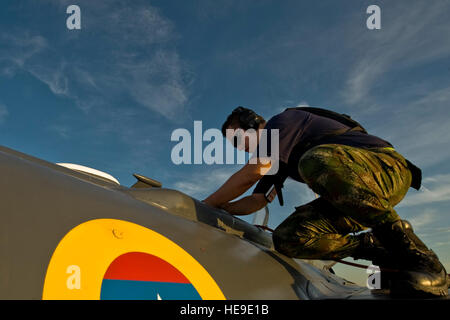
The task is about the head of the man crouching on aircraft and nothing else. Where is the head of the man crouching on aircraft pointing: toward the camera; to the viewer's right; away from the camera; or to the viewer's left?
to the viewer's left

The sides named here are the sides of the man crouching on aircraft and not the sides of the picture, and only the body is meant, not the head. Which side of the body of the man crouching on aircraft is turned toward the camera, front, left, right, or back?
left
